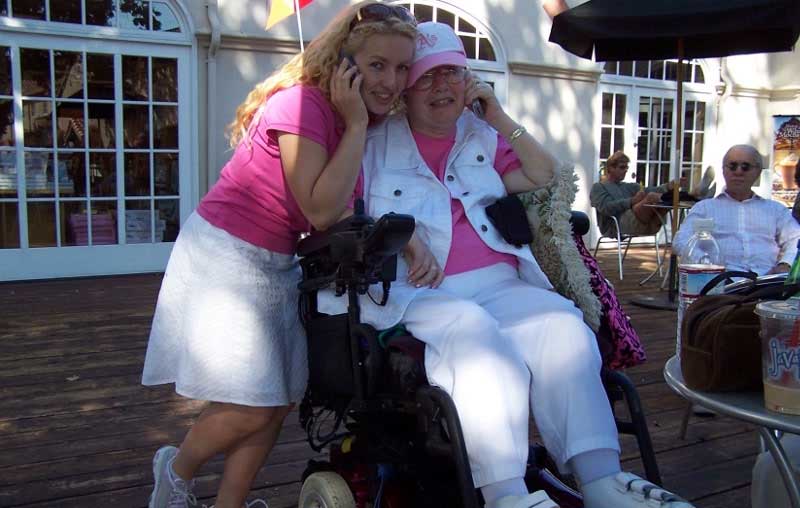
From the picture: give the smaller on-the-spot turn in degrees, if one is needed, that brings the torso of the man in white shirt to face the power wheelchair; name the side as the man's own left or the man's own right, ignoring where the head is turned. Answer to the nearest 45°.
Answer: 0° — they already face it

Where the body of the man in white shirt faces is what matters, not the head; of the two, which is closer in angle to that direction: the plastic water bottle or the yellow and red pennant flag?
the plastic water bottle

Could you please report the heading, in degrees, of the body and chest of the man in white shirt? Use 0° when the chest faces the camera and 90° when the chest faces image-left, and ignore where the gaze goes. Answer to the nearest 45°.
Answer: approximately 0°

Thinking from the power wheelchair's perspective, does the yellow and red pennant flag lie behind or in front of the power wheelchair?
behind

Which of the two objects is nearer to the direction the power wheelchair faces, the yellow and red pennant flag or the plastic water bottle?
the plastic water bottle

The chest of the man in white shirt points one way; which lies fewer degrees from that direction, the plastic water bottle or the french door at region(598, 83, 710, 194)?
the plastic water bottle
